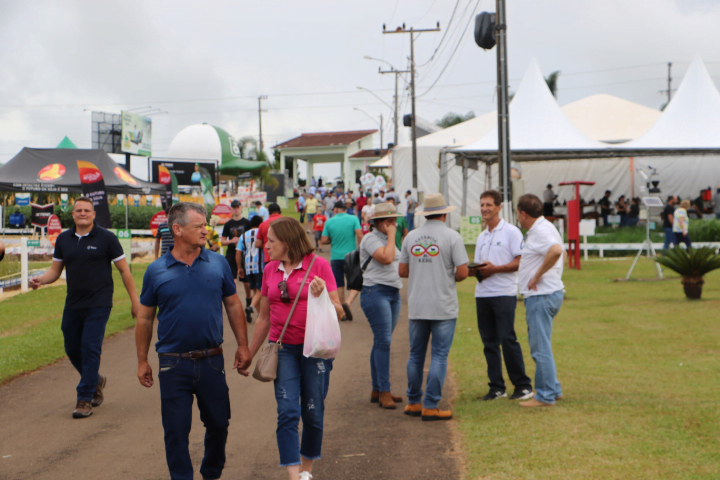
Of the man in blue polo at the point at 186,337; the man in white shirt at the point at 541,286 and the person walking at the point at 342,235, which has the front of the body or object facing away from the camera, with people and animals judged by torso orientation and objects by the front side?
the person walking

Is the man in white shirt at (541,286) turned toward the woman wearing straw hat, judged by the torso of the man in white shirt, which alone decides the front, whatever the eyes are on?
yes

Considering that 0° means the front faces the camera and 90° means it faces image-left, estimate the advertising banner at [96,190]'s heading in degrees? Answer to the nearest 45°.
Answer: approximately 0°

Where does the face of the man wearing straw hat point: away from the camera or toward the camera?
away from the camera

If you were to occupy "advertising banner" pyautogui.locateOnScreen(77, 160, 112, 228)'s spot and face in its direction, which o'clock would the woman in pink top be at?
The woman in pink top is roughly at 12 o'clock from the advertising banner.

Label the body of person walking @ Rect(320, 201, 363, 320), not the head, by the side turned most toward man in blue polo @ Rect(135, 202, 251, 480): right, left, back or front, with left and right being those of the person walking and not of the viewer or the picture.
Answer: back

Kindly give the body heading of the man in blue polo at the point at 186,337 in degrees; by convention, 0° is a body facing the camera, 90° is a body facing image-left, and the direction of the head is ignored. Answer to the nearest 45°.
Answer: approximately 0°

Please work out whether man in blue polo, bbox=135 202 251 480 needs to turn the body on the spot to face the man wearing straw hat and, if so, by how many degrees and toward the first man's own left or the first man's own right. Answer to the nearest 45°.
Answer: approximately 135° to the first man's own left

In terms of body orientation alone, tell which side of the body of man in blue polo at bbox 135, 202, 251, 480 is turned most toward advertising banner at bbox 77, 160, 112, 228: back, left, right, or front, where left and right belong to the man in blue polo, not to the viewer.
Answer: back

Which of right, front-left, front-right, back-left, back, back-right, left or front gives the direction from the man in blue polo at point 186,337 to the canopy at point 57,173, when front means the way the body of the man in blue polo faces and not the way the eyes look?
back

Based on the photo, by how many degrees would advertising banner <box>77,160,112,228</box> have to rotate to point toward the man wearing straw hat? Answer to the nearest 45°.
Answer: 0° — it already faces them

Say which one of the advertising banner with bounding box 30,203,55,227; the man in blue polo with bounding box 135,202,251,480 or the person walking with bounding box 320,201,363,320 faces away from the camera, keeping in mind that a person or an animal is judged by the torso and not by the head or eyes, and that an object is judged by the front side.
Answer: the person walking

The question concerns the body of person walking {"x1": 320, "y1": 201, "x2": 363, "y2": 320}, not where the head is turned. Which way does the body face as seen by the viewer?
away from the camera
